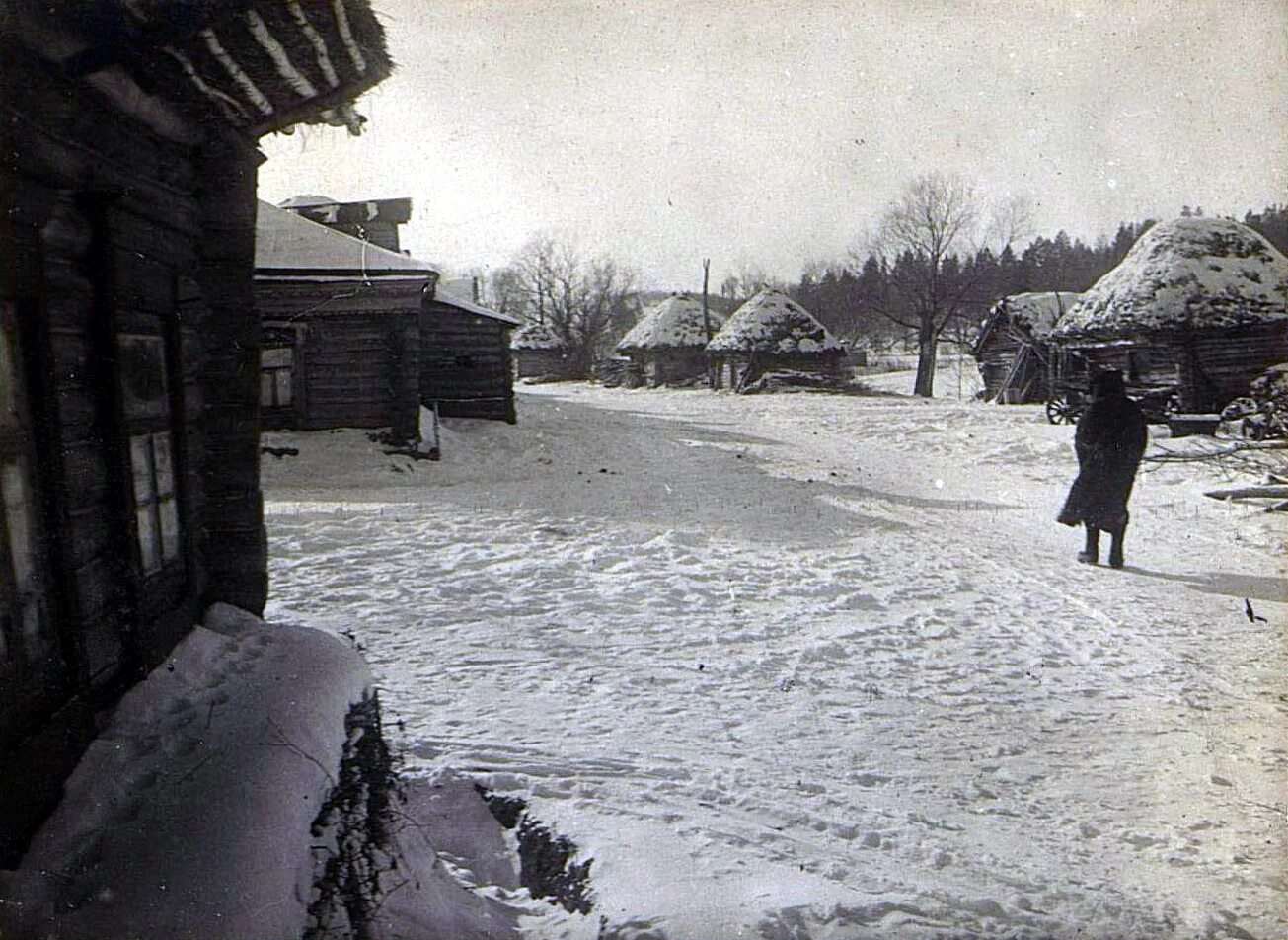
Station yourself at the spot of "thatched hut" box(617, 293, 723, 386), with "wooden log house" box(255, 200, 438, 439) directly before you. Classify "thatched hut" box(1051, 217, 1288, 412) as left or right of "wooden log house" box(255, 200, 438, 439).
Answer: left

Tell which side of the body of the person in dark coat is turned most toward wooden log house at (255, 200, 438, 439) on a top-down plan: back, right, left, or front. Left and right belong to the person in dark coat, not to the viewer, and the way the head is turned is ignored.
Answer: left

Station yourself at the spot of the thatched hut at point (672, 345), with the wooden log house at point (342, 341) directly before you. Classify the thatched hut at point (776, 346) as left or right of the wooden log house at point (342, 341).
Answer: left

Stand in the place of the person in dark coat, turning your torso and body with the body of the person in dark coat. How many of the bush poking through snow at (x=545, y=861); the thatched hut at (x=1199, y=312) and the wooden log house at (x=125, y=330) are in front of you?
1

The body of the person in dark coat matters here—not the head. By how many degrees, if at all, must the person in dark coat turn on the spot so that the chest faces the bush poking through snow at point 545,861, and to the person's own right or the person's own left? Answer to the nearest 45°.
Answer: approximately 180°

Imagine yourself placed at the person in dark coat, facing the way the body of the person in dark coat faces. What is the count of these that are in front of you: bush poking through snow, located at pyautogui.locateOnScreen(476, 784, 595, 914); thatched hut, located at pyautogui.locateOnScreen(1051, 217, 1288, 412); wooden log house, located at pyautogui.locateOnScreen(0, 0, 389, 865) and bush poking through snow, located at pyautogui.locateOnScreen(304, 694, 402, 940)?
1

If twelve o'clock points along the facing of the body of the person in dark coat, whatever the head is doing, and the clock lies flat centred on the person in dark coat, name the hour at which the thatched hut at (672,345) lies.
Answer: The thatched hut is roughly at 11 o'clock from the person in dark coat.

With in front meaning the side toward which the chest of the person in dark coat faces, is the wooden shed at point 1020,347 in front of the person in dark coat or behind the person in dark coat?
in front

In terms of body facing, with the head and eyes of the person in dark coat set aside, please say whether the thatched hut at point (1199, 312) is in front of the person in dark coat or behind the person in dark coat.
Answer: in front

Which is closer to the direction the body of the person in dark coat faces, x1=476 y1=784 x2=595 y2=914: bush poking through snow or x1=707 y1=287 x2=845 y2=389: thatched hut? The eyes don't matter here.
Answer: the thatched hut

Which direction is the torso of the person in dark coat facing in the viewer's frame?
away from the camera

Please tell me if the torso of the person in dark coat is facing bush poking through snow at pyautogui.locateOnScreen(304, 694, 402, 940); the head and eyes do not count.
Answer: no

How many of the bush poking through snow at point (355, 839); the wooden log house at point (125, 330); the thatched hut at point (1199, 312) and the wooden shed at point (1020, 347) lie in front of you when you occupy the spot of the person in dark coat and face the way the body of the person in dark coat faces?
2

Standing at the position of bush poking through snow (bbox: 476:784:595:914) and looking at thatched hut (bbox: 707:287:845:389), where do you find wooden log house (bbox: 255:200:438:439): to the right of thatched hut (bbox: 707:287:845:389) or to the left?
left
